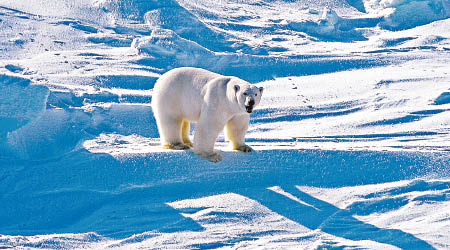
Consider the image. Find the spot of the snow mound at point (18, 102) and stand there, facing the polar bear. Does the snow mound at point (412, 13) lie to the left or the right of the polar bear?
left

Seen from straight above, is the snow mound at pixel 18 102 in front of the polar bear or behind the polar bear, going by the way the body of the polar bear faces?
behind

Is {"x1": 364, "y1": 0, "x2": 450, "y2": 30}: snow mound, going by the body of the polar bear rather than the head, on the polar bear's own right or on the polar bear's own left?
on the polar bear's own left

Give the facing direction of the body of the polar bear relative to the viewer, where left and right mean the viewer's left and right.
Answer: facing the viewer and to the right of the viewer
